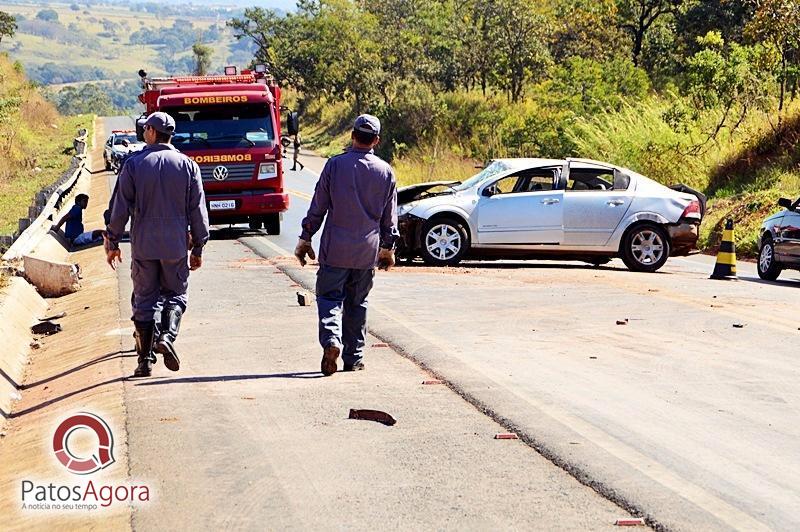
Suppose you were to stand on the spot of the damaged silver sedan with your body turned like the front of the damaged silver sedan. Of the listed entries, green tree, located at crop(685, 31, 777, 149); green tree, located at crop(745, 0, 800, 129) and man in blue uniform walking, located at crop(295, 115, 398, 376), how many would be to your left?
1

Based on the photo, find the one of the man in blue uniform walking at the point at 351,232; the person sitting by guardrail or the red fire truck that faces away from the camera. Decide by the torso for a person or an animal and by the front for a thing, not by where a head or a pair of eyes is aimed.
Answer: the man in blue uniform walking

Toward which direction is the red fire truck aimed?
toward the camera

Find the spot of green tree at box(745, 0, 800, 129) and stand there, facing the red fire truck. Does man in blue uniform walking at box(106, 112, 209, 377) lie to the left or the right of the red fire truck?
left

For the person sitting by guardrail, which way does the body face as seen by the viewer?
to the viewer's right

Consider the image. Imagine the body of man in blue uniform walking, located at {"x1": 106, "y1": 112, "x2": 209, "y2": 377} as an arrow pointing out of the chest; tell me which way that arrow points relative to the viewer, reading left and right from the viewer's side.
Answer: facing away from the viewer

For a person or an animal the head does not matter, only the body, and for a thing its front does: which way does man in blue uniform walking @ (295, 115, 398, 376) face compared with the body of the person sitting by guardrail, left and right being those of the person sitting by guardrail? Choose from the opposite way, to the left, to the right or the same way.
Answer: to the left

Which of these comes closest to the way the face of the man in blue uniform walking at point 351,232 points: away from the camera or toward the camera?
away from the camera

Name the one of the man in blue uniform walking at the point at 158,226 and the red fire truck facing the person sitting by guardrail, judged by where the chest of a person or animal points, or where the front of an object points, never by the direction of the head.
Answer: the man in blue uniform walking

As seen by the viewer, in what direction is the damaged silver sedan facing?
to the viewer's left

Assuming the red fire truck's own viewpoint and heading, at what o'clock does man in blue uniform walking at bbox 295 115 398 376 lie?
The man in blue uniform walking is roughly at 12 o'clock from the red fire truck.

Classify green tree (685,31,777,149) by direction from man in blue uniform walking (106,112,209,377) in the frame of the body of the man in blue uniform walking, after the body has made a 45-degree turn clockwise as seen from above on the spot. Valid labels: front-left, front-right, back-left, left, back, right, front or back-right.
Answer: front

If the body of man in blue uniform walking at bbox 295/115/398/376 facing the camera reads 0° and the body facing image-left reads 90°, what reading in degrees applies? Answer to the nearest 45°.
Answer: approximately 180°

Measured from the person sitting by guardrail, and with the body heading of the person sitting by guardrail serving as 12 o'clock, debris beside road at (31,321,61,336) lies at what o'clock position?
The debris beside road is roughly at 3 o'clock from the person sitting by guardrail.

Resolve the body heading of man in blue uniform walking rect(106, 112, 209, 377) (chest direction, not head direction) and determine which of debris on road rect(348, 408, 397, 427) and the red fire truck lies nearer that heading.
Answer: the red fire truck

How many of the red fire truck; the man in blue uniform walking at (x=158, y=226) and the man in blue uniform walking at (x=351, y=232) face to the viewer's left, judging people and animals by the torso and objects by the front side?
0

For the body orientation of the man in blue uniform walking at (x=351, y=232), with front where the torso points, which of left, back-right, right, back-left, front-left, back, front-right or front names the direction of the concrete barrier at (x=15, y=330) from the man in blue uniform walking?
front-left

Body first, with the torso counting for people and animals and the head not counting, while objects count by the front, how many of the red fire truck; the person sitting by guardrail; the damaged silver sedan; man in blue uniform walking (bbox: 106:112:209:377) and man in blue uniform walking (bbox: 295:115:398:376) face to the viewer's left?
1

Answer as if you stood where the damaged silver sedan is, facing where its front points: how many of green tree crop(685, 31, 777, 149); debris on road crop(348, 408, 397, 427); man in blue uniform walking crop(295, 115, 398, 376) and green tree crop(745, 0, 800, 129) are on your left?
2

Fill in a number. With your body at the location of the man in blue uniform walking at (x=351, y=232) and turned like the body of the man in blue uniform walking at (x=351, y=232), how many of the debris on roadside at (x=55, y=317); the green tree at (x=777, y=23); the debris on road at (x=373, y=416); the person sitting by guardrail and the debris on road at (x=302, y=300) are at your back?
1
